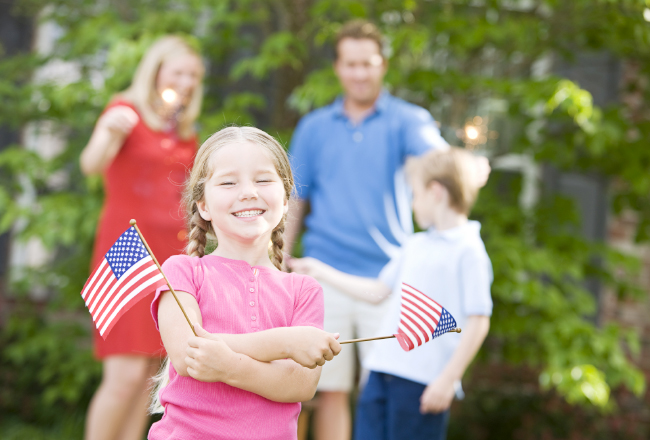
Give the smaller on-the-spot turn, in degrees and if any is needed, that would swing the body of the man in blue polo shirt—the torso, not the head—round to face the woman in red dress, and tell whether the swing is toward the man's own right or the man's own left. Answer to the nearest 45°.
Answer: approximately 90° to the man's own right

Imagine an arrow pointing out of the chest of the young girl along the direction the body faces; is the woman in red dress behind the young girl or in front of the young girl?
behind

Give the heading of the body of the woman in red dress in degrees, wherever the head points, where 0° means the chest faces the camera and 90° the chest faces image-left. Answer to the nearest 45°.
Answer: approximately 315°

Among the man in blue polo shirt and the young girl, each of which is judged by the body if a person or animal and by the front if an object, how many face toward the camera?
2

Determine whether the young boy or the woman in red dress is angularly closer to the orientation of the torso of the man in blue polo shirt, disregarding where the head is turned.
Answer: the young boy

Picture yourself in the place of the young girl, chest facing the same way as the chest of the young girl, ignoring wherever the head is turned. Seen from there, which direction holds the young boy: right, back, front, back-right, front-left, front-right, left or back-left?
back-left

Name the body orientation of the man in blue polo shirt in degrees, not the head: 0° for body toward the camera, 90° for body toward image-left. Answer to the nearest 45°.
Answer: approximately 0°

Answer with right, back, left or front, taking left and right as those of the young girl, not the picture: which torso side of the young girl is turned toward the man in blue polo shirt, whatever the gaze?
back

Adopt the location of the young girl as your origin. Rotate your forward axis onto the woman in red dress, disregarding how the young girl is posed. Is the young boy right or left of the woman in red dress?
right
